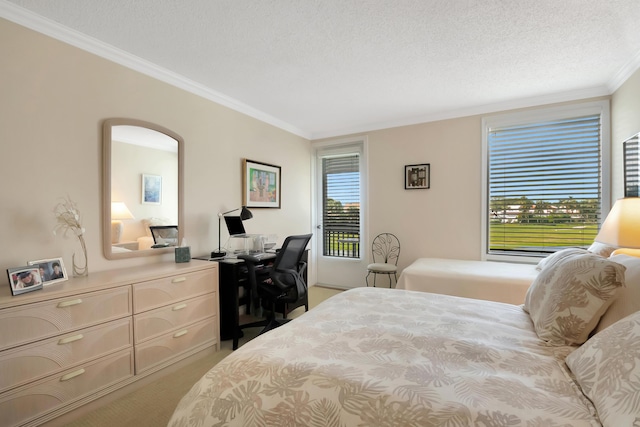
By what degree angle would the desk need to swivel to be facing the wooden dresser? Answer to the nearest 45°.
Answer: approximately 90° to its right

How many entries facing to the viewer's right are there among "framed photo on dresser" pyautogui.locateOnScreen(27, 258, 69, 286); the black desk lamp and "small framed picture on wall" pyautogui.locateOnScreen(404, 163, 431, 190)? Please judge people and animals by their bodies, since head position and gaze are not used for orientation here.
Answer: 1

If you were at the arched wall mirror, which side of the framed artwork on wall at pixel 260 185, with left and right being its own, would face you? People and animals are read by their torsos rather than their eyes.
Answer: right

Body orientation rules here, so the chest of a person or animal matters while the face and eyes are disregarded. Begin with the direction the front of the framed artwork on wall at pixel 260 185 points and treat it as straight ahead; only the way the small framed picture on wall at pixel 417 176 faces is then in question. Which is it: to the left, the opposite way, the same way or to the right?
to the right

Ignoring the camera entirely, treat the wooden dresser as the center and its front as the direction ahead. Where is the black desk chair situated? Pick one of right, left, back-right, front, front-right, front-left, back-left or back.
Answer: front-left

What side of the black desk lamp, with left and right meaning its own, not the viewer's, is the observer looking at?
right

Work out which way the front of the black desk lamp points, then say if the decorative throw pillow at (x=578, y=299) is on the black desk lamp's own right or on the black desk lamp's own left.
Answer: on the black desk lamp's own right

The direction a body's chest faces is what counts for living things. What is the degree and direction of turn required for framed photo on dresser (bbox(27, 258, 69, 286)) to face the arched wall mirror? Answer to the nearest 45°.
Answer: approximately 135° to its left

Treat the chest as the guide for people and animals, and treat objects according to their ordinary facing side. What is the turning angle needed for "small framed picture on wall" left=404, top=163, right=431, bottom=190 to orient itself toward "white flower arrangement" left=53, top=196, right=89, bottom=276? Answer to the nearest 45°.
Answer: approximately 45° to its right

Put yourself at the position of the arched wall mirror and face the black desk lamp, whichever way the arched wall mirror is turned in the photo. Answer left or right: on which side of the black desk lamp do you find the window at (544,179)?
right

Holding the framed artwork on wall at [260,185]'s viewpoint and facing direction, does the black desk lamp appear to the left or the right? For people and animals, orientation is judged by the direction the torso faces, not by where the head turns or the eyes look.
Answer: on its right

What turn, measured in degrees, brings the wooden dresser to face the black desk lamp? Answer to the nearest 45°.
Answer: approximately 90° to its left

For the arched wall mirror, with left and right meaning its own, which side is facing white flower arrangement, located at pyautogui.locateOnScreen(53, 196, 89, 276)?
right
